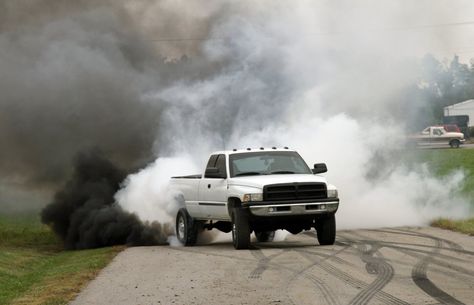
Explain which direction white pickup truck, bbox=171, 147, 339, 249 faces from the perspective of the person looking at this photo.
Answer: facing the viewer and to the right of the viewer
